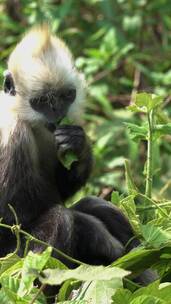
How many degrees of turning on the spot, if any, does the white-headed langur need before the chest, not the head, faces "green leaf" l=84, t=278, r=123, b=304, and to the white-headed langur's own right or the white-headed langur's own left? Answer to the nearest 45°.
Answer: approximately 45° to the white-headed langur's own right

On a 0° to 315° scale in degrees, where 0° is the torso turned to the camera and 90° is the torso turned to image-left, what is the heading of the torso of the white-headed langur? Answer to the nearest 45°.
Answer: approximately 315°

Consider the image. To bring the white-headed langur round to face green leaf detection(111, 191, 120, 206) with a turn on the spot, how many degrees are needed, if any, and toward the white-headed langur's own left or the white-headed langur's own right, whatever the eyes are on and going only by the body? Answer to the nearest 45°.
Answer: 0° — it already faces it

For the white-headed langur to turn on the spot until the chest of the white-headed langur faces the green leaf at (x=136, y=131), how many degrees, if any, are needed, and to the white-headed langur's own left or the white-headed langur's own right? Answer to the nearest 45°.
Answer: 0° — it already faces it

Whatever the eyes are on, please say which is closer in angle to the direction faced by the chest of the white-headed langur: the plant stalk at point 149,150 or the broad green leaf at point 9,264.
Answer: the plant stalk

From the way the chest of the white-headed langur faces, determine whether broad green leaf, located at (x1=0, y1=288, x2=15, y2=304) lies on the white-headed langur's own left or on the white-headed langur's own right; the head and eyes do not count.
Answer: on the white-headed langur's own right
